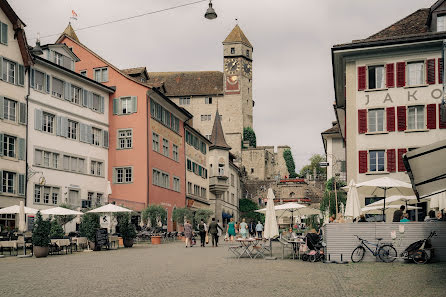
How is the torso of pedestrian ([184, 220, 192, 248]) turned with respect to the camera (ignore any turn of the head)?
away from the camera

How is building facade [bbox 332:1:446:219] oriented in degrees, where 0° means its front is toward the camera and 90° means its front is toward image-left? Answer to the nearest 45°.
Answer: approximately 0°

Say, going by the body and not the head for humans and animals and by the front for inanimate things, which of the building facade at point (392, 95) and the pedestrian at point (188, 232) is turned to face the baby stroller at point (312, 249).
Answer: the building facade

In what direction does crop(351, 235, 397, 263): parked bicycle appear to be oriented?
to the viewer's left

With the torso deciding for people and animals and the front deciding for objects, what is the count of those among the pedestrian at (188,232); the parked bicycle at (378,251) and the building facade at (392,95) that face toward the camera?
1

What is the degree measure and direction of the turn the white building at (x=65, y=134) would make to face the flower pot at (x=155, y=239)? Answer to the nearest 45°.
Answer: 0° — it already faces it

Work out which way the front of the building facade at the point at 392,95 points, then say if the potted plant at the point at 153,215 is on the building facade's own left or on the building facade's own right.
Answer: on the building facade's own right

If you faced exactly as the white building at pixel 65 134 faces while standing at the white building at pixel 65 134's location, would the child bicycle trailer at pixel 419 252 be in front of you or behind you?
in front

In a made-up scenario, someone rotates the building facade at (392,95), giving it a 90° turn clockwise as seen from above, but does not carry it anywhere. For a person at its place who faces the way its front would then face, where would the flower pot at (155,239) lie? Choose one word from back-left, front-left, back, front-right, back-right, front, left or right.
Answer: front
